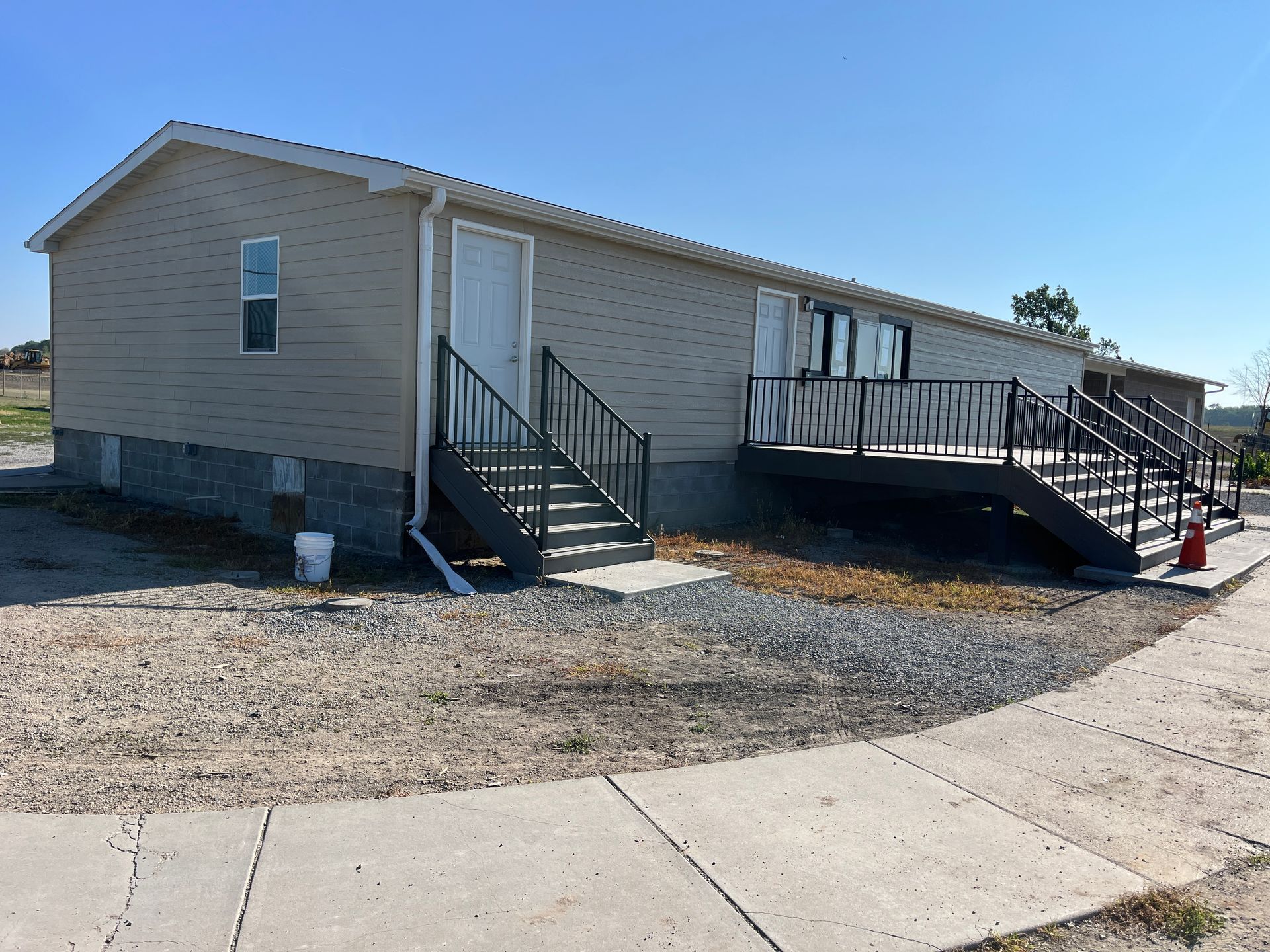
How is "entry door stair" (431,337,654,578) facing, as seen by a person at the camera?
facing the viewer and to the right of the viewer

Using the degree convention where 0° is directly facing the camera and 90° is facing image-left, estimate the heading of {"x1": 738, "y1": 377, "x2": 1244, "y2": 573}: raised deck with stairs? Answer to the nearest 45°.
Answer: approximately 315°

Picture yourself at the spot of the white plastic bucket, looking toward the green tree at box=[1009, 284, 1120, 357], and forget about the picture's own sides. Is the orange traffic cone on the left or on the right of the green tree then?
right

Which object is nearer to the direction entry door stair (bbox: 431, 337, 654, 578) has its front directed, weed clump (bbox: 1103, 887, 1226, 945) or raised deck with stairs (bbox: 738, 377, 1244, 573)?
the weed clump

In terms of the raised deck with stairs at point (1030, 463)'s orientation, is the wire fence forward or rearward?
rearward

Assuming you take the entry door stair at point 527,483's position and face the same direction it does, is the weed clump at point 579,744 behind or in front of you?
in front

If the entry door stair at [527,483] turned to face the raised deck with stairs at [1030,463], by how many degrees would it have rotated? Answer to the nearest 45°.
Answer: approximately 45° to its left

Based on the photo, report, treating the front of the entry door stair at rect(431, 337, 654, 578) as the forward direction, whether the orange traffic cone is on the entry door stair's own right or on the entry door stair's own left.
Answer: on the entry door stair's own left

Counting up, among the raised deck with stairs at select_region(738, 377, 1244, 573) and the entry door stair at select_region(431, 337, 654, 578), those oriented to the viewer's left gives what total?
0

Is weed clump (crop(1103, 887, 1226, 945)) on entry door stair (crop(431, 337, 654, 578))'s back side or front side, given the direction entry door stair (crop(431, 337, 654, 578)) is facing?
on the front side

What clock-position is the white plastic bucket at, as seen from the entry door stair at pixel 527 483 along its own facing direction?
The white plastic bucket is roughly at 4 o'clock from the entry door stair.

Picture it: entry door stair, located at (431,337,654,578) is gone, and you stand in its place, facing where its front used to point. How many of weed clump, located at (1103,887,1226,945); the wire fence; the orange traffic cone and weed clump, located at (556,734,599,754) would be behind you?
1

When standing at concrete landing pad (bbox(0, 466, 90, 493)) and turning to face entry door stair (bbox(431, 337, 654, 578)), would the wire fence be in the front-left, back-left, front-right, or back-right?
back-left
